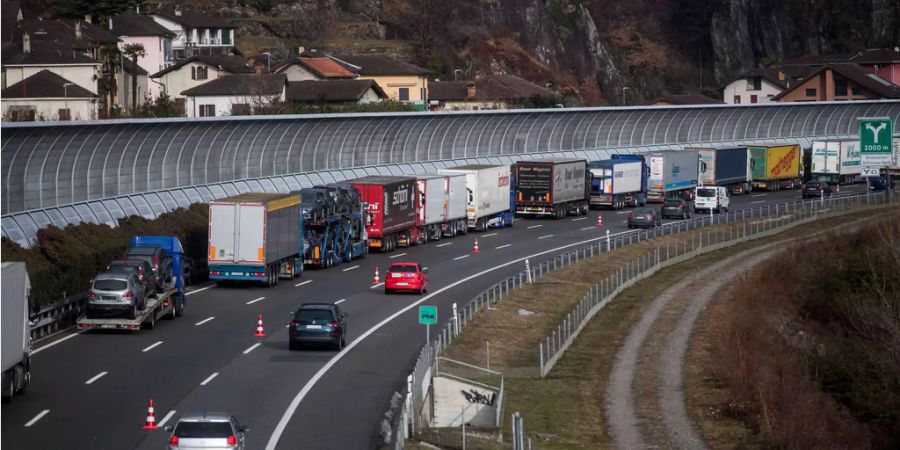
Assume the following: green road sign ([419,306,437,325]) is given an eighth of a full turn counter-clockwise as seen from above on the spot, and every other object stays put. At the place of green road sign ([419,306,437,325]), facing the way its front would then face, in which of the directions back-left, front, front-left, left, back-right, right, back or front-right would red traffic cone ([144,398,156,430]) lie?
right

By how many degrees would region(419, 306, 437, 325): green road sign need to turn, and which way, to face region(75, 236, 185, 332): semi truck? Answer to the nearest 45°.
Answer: approximately 135° to its right

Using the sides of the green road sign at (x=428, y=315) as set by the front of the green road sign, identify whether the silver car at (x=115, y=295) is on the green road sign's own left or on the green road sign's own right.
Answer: on the green road sign's own right

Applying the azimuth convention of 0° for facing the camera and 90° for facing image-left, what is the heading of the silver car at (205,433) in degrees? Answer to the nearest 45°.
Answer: approximately 180°

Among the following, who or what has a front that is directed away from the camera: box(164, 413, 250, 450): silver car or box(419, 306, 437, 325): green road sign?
the silver car

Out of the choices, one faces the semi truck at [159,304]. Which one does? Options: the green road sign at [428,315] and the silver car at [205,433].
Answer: the silver car

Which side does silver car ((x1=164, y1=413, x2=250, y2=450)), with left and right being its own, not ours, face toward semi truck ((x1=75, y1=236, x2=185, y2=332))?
front

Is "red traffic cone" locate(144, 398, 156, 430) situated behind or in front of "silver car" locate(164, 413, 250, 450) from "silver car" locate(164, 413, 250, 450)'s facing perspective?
in front

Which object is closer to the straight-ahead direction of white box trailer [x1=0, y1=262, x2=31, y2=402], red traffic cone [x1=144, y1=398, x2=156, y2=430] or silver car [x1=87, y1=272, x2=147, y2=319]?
the silver car

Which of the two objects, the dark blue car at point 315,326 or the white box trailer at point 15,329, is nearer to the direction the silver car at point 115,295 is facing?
the dark blue car

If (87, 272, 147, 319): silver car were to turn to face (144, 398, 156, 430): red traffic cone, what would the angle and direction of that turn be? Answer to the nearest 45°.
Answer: approximately 135° to its right

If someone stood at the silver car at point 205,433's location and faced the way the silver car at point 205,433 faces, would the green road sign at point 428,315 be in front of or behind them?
in front

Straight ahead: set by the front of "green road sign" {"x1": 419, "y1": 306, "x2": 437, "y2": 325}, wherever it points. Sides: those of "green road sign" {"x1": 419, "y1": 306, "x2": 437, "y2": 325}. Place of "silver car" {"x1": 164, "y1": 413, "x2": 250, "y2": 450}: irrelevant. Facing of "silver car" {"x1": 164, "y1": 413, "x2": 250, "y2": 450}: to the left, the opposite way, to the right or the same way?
the opposite way
